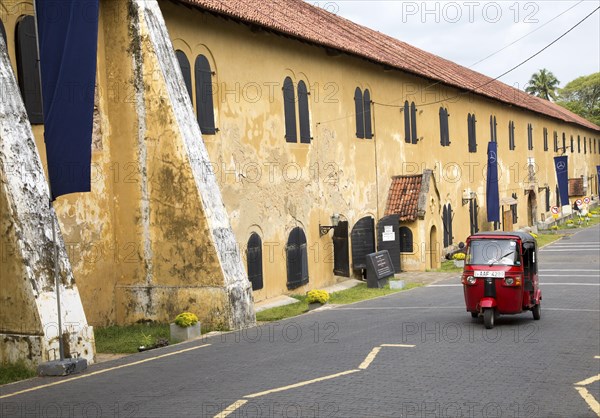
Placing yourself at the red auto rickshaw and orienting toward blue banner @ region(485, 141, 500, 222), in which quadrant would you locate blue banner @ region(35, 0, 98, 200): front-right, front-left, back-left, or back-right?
back-left
